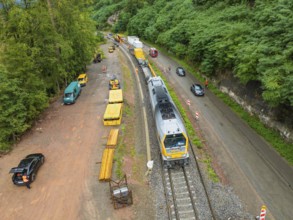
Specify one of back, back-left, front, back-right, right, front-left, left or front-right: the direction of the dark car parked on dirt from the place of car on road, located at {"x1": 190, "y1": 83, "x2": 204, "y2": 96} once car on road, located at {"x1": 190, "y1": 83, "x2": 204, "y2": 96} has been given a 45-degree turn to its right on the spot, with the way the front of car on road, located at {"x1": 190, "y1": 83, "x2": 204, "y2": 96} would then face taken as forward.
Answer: front-right

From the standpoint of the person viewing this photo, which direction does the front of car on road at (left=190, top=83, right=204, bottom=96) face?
facing the viewer and to the right of the viewer

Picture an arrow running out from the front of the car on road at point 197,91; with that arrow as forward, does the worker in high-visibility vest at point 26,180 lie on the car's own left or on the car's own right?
on the car's own right

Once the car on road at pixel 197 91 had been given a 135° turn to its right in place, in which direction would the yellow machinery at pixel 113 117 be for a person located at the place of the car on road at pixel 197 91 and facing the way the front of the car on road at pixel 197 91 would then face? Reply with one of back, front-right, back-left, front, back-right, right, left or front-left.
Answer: front-left
